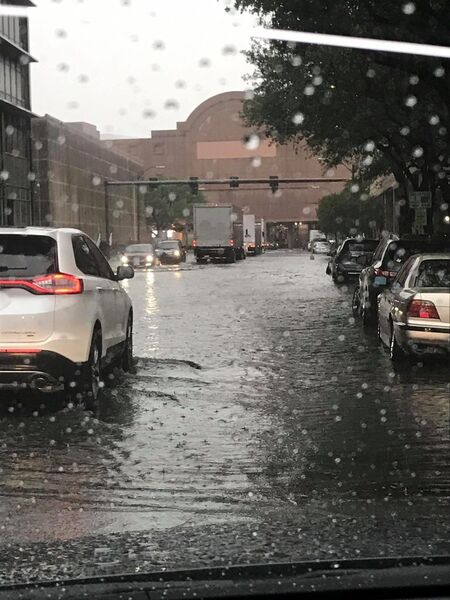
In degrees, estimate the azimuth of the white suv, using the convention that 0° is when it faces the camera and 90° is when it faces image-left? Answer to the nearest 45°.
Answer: approximately 225°

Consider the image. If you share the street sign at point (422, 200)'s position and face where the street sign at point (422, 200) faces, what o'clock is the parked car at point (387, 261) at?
The parked car is roughly at 12 o'clock from the street sign.

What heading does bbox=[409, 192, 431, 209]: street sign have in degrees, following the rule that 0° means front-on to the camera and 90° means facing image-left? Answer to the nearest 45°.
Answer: approximately 0°

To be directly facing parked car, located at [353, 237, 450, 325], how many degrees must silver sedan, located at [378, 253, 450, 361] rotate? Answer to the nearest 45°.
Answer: approximately 45° to its right

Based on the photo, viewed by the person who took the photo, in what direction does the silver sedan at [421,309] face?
facing away from the viewer and to the left of the viewer

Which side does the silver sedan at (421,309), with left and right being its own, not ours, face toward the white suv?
left

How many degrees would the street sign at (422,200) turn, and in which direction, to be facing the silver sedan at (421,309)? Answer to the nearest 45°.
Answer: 0° — it already faces it

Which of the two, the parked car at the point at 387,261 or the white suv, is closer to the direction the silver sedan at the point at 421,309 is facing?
the parked car
